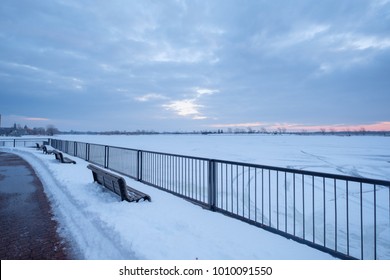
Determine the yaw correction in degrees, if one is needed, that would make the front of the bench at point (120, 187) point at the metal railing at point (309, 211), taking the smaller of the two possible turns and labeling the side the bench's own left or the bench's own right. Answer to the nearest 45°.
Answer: approximately 45° to the bench's own right

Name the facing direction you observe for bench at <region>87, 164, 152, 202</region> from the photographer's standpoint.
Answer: facing away from the viewer and to the right of the viewer
